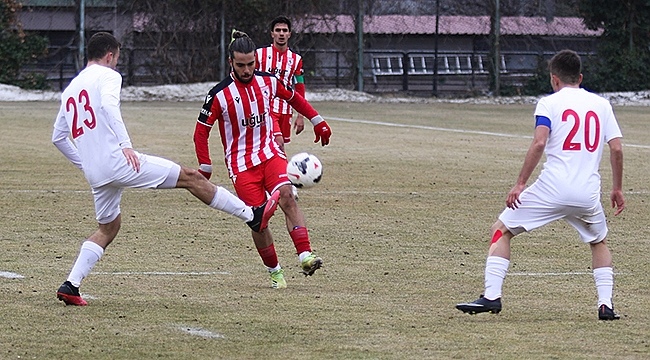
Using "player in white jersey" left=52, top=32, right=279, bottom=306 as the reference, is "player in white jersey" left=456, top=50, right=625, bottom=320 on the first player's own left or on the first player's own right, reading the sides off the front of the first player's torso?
on the first player's own right

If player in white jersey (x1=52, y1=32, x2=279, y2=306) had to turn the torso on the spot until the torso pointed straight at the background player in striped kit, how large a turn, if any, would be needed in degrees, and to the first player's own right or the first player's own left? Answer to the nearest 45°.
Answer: approximately 45° to the first player's own left

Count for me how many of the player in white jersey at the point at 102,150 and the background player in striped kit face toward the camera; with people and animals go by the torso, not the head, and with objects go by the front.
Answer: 1

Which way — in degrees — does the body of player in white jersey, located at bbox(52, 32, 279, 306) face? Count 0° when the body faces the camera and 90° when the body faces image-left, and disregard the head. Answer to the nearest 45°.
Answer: approximately 225°

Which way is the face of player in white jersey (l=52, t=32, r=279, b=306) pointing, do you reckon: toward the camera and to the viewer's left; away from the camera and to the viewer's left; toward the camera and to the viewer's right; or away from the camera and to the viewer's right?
away from the camera and to the viewer's right

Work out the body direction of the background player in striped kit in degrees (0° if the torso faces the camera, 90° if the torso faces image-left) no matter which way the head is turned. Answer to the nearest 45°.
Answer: approximately 0°

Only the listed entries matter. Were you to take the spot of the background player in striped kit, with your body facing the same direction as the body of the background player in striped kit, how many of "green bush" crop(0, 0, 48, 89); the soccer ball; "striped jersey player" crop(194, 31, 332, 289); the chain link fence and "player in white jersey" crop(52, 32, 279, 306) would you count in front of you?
3

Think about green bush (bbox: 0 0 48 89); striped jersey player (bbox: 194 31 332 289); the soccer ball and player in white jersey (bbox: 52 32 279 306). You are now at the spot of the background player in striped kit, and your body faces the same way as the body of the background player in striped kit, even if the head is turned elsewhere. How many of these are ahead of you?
3
